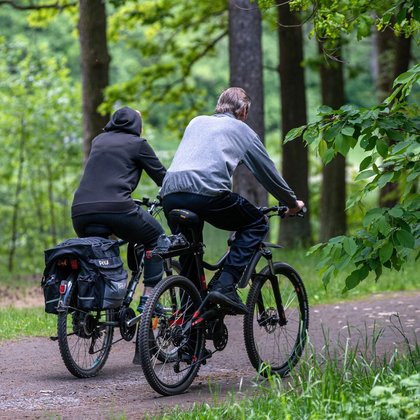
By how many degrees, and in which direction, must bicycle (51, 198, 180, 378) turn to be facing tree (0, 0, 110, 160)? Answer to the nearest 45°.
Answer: approximately 45° to its left

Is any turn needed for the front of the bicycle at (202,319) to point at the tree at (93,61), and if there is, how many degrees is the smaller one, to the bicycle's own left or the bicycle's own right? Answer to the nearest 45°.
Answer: approximately 45° to the bicycle's own left

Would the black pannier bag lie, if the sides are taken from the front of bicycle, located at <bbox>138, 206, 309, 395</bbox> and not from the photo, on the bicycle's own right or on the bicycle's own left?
on the bicycle's own left

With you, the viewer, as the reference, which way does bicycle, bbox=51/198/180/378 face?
facing away from the viewer and to the right of the viewer

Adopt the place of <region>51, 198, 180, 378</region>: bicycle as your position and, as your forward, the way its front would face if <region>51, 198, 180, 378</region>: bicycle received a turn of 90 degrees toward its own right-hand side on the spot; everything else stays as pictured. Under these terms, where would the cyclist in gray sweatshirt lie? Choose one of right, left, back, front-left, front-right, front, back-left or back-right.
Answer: front

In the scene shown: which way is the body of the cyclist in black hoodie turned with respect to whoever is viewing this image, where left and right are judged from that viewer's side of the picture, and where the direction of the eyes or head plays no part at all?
facing away from the viewer and to the right of the viewer

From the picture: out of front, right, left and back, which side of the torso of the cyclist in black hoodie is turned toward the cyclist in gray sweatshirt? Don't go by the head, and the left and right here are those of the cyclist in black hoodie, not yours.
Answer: right

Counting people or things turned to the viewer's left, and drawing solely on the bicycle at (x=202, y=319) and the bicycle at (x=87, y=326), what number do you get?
0

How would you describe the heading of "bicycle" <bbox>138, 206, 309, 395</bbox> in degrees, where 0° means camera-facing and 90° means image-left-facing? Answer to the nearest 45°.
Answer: approximately 225°

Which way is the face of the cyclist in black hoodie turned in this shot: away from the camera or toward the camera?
away from the camera

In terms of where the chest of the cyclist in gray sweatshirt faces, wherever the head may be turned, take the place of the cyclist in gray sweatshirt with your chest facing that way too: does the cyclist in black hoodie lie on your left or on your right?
on your left

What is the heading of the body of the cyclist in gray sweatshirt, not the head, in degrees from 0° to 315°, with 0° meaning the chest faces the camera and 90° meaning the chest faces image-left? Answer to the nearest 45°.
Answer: approximately 225°

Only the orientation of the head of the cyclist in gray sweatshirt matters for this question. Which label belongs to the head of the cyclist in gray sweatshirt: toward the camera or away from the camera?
away from the camera
